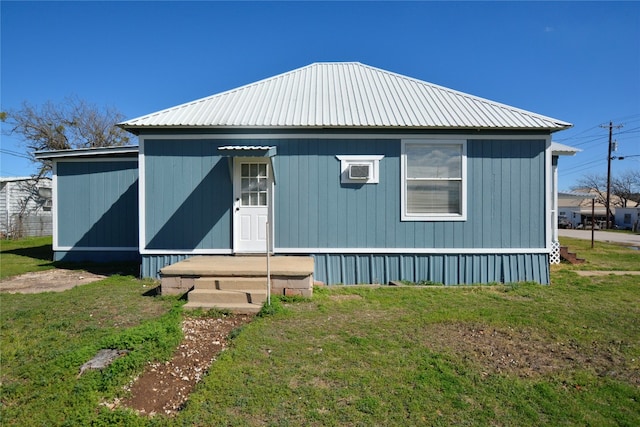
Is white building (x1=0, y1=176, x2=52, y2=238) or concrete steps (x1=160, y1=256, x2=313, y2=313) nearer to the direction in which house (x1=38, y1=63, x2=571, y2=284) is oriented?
the concrete steps

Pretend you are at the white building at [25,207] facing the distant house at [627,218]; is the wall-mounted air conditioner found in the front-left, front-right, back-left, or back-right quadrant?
front-right

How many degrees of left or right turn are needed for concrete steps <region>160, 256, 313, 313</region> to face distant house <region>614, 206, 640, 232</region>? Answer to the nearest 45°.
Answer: approximately 135° to its left

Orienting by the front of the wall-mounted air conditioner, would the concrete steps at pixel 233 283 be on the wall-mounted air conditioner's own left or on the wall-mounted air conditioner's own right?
on the wall-mounted air conditioner's own right

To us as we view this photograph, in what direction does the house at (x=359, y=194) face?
facing the viewer

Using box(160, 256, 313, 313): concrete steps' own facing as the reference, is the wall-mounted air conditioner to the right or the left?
on its left

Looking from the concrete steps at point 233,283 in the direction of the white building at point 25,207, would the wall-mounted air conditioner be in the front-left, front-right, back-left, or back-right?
back-right

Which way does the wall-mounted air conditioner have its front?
toward the camera

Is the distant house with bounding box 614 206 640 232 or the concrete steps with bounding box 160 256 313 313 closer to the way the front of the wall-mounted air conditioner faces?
the concrete steps

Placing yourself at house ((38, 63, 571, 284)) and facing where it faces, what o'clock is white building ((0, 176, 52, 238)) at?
The white building is roughly at 4 o'clock from the house.

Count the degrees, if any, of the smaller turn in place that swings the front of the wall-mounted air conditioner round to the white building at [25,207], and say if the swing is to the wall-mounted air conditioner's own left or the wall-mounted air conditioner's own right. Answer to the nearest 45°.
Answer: approximately 135° to the wall-mounted air conditioner's own right

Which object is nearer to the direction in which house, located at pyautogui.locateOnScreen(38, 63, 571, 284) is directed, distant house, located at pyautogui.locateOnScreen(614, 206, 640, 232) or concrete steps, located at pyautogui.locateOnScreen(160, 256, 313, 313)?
the concrete steps

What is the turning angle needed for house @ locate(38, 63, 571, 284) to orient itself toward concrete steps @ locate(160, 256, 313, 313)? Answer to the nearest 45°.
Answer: approximately 45° to its right
